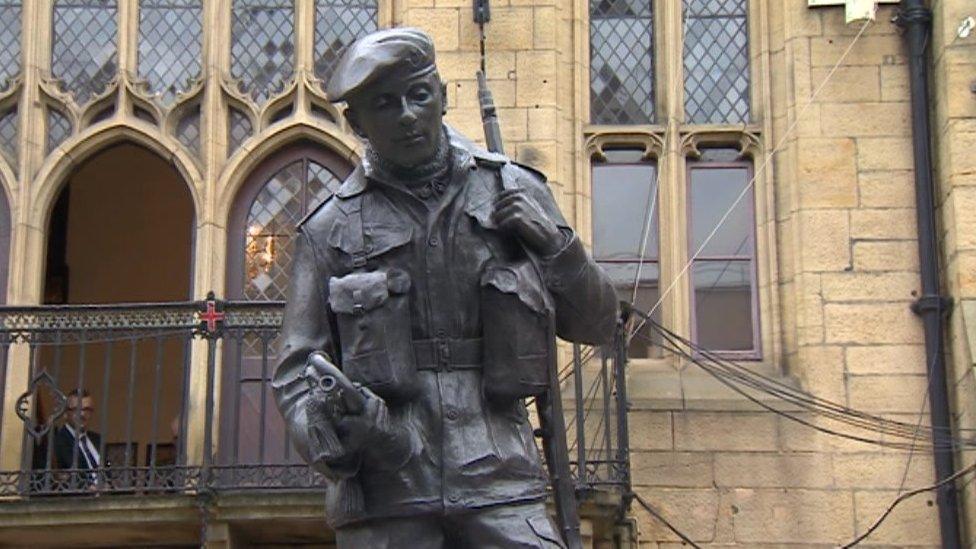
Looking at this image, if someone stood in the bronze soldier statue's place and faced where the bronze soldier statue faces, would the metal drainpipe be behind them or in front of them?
behind

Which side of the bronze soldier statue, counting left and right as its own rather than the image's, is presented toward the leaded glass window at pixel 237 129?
back

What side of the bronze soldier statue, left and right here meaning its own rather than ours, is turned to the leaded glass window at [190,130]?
back

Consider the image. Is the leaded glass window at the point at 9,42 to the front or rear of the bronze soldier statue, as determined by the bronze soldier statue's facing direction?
to the rear

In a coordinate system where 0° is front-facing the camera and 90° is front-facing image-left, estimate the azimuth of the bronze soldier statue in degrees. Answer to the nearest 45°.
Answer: approximately 0°

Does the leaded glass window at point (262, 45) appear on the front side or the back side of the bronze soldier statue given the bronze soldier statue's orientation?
on the back side

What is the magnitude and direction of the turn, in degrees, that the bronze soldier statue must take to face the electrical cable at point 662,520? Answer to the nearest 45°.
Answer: approximately 180°

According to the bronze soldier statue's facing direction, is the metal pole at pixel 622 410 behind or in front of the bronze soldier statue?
behind

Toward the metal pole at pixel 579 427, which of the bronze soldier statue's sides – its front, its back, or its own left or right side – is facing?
back

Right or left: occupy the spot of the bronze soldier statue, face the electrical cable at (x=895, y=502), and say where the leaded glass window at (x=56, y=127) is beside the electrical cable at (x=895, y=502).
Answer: left

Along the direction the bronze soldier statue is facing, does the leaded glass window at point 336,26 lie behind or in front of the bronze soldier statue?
behind
